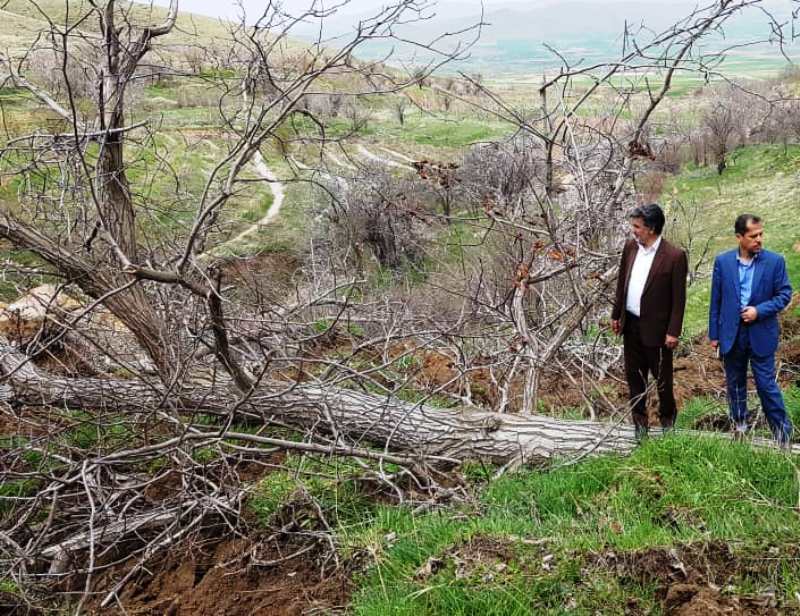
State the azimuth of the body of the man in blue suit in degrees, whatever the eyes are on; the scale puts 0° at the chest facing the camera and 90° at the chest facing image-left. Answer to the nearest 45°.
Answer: approximately 0°

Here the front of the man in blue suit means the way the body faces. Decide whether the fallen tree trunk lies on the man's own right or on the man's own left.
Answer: on the man's own right

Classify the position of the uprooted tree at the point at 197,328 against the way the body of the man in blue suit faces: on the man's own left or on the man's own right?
on the man's own right
